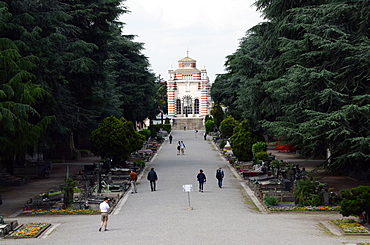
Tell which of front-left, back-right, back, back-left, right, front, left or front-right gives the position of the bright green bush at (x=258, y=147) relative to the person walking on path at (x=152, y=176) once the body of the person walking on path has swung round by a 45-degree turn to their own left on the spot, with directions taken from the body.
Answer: right

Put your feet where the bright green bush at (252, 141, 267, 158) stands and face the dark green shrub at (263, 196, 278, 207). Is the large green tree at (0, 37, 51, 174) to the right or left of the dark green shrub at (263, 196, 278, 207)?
right

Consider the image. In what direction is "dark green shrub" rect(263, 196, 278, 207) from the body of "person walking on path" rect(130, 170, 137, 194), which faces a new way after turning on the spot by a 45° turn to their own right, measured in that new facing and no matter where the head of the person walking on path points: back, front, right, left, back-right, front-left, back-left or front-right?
right

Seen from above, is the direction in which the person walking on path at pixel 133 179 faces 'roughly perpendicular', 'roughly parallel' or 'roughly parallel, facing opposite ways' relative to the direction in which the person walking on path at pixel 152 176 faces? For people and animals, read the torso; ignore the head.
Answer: roughly parallel

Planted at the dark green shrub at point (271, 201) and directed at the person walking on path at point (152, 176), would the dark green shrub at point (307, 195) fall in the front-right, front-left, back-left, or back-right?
back-right

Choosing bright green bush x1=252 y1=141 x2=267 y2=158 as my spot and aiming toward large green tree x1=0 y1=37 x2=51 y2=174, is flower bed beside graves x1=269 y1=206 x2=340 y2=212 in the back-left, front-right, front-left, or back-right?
front-left

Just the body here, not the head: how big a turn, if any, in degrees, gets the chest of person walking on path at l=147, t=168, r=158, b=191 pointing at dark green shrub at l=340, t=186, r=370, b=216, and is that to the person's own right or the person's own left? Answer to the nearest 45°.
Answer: approximately 135° to the person's own right

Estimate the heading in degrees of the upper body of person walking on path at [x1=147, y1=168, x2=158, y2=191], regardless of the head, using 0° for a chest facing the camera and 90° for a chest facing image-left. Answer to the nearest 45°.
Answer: approximately 180°
